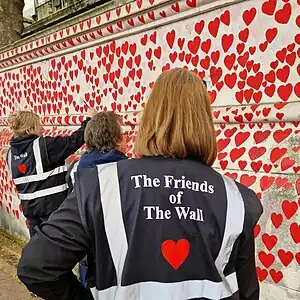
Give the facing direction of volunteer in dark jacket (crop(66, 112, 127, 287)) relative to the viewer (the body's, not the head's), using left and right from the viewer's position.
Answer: facing away from the viewer and to the right of the viewer

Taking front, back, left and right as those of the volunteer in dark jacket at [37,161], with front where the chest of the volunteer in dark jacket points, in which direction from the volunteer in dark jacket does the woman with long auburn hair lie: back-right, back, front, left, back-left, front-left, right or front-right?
back-right

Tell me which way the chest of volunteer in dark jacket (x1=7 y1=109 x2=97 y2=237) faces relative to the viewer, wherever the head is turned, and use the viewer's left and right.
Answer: facing away from the viewer and to the right of the viewer

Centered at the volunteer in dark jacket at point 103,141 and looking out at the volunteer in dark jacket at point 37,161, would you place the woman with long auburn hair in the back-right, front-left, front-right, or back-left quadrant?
back-left

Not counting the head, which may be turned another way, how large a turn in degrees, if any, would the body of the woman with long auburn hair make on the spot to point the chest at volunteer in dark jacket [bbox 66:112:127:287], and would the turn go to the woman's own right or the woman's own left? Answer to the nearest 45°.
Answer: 0° — they already face them

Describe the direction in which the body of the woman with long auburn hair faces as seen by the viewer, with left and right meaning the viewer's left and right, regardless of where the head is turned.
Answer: facing away from the viewer

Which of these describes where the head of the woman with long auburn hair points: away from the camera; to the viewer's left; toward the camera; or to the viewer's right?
away from the camera
